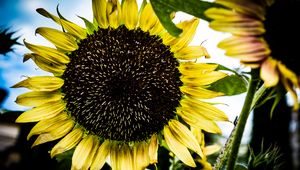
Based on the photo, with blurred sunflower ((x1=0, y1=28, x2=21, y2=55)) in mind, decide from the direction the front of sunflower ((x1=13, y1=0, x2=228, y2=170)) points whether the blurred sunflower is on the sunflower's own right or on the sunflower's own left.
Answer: on the sunflower's own right

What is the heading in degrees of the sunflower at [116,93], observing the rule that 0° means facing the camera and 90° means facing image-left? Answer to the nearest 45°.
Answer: approximately 0°

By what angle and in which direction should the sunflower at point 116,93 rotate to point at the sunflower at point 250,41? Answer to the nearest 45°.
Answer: approximately 45° to its left
